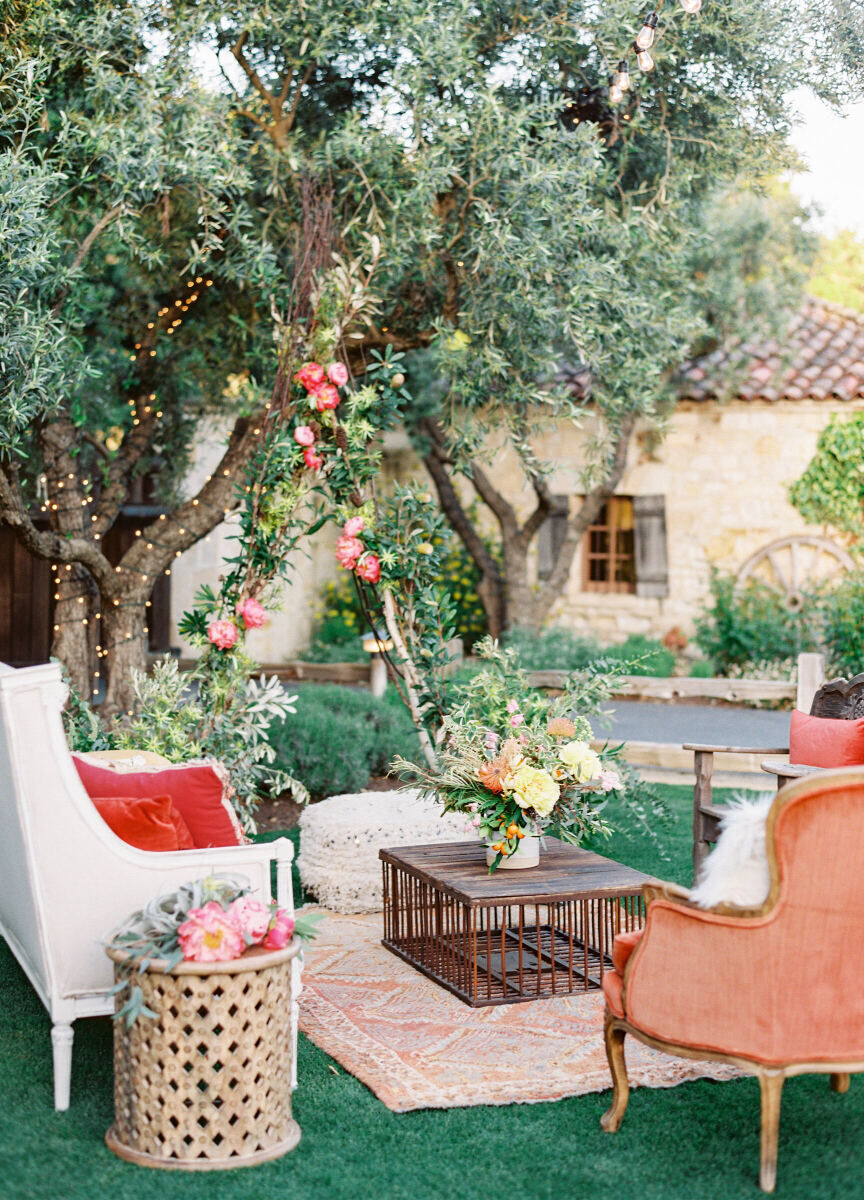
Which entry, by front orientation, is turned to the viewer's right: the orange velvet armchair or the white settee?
the white settee

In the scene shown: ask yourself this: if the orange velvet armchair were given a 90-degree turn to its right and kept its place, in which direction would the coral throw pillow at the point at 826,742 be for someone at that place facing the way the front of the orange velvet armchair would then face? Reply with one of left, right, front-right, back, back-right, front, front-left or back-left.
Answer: front-left

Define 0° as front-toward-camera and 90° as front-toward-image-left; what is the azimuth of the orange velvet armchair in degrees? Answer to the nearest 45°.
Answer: approximately 135°

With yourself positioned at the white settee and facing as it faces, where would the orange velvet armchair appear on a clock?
The orange velvet armchair is roughly at 1 o'clock from the white settee.

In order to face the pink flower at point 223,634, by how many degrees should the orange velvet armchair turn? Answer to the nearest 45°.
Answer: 0° — it already faces it

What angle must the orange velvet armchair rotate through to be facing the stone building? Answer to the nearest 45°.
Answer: approximately 45° to its right

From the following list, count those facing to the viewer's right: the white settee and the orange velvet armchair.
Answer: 1

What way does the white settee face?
to the viewer's right

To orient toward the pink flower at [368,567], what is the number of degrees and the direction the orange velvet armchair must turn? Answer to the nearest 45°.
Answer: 0° — it already faces it
